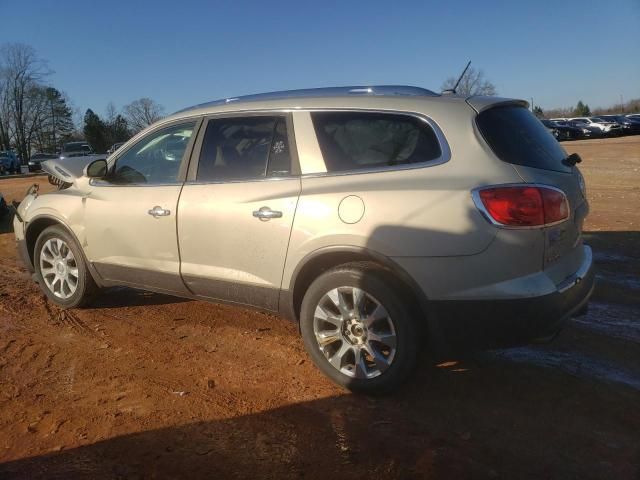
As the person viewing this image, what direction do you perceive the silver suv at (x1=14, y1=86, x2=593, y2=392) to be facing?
facing away from the viewer and to the left of the viewer

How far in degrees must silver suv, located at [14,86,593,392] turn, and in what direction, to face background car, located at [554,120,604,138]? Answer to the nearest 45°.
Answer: approximately 90° to its right

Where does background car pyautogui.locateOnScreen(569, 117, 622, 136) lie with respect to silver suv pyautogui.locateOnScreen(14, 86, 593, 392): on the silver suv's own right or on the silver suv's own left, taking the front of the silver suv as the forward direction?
on the silver suv's own right

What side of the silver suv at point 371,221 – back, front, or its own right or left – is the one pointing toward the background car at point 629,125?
right
